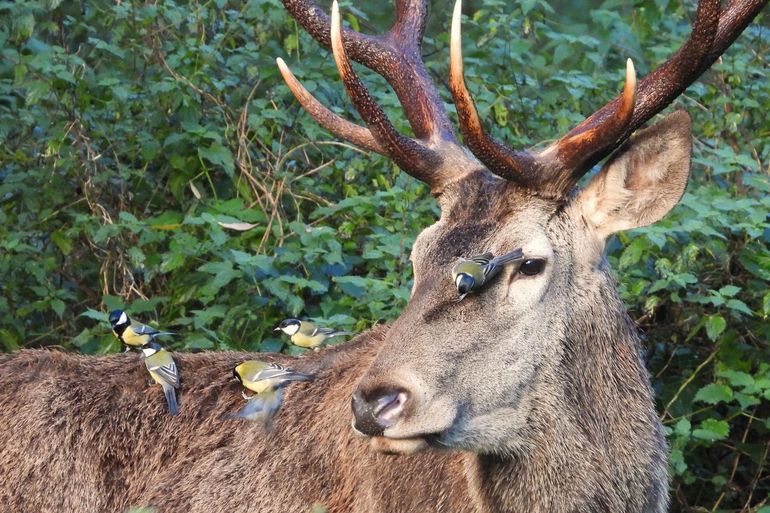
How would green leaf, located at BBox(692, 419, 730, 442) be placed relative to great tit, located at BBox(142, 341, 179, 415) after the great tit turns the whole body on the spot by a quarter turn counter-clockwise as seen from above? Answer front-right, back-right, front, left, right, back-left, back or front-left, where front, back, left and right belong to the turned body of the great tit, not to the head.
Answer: back-left

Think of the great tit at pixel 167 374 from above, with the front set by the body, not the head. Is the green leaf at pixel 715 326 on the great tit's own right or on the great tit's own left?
on the great tit's own right

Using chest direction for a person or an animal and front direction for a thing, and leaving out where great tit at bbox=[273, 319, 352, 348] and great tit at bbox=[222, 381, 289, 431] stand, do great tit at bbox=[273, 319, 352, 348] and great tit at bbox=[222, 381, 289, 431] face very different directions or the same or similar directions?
very different directions

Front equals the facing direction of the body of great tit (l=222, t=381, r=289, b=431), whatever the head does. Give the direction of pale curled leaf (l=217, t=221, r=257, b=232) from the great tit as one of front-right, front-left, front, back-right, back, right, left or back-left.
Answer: left

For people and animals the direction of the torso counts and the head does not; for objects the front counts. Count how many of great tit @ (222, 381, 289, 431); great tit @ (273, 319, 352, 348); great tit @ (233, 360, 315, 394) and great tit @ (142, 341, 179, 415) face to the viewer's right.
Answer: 1

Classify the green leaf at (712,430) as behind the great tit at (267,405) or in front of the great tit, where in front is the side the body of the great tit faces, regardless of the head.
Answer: in front

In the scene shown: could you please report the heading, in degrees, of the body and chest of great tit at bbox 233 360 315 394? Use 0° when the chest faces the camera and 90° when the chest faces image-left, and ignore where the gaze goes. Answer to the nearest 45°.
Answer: approximately 90°

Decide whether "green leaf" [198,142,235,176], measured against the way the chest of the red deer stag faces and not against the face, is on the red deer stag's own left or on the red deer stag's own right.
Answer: on the red deer stag's own left

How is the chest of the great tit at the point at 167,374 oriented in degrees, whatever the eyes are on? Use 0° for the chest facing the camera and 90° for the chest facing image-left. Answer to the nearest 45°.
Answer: approximately 135°

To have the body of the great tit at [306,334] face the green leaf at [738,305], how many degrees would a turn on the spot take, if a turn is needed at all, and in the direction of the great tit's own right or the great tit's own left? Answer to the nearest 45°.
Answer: approximately 180°

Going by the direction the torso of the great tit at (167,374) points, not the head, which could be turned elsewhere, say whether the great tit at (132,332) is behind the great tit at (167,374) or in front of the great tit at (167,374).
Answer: in front

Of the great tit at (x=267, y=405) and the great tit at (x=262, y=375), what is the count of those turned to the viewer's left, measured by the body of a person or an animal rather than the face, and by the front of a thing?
1

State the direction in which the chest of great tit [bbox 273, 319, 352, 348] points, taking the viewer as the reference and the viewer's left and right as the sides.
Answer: facing to the left of the viewer

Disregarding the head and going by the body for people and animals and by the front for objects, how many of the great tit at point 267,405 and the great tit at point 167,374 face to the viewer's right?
1
